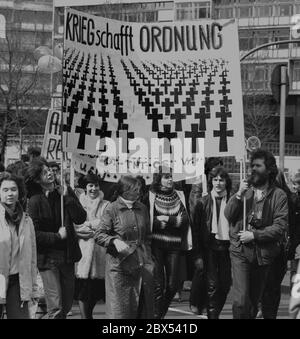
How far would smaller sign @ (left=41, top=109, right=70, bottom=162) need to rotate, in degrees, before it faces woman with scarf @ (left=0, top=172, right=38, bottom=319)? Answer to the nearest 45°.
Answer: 0° — it already faces them

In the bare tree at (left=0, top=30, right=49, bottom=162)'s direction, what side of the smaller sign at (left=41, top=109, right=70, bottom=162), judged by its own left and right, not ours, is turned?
back

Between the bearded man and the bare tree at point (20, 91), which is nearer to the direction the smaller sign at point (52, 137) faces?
the bearded man

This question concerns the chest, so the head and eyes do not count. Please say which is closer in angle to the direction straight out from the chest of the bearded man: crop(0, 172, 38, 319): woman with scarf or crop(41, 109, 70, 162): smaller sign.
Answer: the woman with scarf

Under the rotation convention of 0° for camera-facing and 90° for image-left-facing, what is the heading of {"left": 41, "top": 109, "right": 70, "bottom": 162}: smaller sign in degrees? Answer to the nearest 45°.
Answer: approximately 0°

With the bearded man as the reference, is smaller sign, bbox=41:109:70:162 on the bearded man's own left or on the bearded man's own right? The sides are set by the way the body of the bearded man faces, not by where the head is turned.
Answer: on the bearded man's own right
